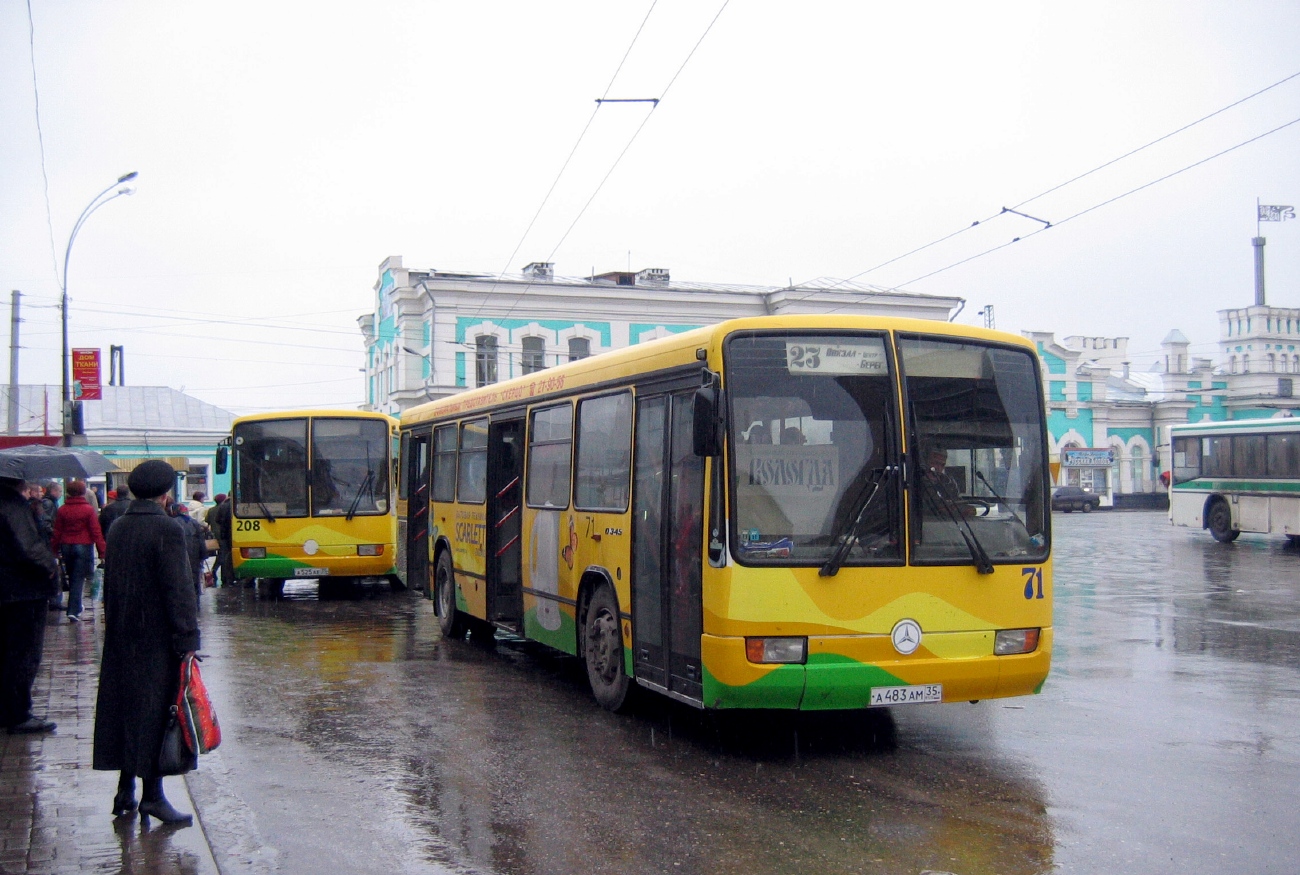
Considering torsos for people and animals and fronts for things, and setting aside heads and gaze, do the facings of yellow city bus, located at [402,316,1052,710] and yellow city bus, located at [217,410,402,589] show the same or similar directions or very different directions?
same or similar directions

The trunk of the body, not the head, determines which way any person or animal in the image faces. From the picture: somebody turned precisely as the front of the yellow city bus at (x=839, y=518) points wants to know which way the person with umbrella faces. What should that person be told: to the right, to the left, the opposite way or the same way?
to the left

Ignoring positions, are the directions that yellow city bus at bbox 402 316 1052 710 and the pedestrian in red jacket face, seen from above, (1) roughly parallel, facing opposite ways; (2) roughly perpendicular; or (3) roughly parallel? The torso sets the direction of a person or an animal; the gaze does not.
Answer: roughly parallel, facing opposite ways

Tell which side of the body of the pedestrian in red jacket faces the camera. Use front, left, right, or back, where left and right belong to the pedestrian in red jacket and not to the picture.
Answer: back

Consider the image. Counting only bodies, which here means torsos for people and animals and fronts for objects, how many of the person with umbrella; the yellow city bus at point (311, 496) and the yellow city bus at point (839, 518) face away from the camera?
0

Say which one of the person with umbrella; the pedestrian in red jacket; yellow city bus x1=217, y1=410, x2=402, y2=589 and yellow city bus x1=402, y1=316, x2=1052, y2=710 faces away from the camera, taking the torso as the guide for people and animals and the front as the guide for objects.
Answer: the pedestrian in red jacket

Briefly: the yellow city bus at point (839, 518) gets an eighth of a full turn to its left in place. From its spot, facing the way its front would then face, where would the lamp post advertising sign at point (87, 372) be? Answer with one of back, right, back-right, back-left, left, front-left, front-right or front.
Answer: back-left

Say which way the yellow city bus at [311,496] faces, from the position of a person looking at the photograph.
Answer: facing the viewer

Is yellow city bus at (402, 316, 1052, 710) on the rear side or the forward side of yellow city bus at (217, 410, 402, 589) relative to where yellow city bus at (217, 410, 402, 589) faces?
on the forward side

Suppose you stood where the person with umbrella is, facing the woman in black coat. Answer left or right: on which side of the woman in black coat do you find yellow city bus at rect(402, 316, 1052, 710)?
left

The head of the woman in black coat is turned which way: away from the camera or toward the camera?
away from the camera

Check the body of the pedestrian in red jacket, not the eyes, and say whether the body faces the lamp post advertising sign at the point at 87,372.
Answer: yes

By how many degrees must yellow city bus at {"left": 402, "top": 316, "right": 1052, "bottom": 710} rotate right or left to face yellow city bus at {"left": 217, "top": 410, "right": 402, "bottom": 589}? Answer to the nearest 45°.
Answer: approximately 180°

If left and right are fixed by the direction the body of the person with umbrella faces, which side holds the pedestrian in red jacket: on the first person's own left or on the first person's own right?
on the first person's own left

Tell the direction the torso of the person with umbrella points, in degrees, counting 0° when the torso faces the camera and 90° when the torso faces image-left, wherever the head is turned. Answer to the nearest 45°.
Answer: approximately 270°
